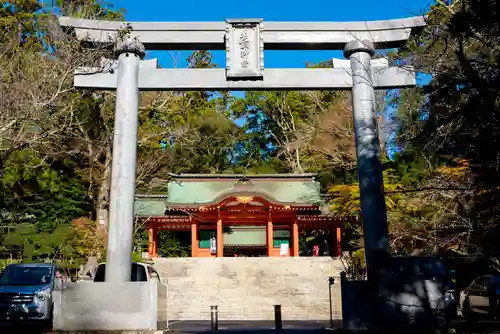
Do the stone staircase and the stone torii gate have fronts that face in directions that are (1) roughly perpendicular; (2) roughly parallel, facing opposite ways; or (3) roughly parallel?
roughly parallel

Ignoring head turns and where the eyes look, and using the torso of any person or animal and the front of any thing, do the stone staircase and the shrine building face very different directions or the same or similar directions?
same or similar directions

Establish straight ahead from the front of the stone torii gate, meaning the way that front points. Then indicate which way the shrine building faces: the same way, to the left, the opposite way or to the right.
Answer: the same way

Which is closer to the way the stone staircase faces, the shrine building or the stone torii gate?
the stone torii gate

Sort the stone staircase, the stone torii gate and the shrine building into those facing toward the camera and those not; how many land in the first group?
3

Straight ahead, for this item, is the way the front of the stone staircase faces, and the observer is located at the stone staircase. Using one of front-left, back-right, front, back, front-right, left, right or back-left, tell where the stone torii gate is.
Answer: front

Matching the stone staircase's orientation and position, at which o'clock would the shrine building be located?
The shrine building is roughly at 6 o'clock from the stone staircase.

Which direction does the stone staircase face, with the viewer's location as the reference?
facing the viewer

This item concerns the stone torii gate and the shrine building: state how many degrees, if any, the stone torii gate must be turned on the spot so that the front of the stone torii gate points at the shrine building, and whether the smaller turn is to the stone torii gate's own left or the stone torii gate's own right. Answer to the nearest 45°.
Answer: approximately 180°

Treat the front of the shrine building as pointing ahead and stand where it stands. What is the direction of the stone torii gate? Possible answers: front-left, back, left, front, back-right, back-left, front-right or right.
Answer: front

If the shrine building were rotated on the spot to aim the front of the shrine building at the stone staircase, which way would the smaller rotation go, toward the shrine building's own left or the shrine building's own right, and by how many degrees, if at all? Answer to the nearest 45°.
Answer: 0° — it already faces it

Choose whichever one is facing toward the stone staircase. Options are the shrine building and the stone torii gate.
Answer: the shrine building
